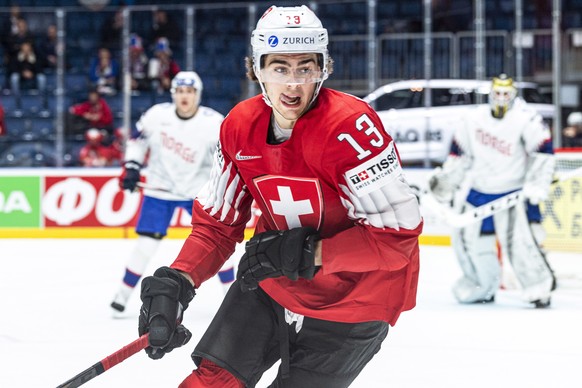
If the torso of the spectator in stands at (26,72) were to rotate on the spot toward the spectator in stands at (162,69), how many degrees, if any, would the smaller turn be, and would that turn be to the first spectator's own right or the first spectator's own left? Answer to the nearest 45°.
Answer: approximately 90° to the first spectator's own left

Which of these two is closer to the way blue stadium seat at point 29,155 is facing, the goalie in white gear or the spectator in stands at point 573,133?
the goalie in white gear

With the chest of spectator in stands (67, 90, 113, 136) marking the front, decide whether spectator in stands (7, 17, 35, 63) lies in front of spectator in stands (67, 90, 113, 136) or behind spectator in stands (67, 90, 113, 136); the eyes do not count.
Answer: behind

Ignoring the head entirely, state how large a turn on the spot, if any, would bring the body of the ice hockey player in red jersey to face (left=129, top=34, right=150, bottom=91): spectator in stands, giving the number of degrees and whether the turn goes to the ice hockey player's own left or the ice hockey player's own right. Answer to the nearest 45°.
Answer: approximately 135° to the ice hockey player's own right

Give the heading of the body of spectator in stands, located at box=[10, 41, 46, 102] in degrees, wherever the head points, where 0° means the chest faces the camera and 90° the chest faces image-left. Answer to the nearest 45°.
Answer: approximately 0°

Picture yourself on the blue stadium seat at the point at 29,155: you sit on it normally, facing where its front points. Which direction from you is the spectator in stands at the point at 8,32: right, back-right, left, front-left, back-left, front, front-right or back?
back

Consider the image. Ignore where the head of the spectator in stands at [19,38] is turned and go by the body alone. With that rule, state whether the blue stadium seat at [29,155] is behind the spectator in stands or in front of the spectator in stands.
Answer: in front

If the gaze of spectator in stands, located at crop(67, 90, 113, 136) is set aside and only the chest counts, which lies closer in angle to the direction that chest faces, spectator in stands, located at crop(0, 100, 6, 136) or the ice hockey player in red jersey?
the ice hockey player in red jersey

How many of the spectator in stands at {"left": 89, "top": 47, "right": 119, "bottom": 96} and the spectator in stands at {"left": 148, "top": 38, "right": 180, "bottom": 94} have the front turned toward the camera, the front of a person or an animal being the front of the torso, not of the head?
2
